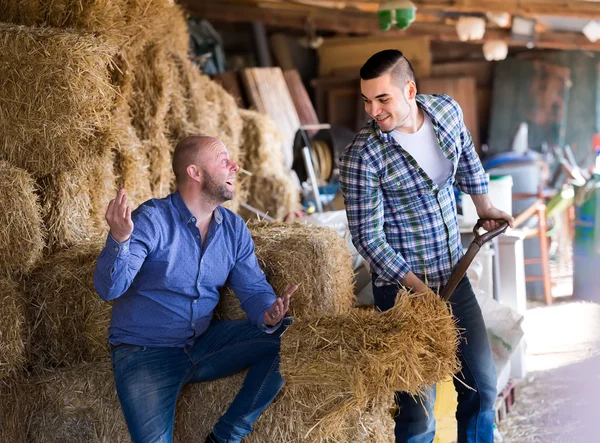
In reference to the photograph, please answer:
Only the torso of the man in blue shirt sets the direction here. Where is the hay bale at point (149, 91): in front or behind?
behind

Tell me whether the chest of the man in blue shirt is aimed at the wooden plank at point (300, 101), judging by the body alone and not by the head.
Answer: no

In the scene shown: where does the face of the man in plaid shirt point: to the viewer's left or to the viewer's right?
to the viewer's left

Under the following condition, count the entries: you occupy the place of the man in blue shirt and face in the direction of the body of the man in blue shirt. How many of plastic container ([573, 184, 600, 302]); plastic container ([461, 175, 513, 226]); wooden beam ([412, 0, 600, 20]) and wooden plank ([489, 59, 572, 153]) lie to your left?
4

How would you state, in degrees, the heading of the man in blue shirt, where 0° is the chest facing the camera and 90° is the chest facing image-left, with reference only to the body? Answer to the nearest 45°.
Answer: approximately 315°

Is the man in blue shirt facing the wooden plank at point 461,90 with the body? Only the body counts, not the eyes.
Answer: no

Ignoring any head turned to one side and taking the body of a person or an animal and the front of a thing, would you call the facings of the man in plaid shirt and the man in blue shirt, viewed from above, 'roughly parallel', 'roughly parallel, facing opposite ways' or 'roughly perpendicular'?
roughly parallel

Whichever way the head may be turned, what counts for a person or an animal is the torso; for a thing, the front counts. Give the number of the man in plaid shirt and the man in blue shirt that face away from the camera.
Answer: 0

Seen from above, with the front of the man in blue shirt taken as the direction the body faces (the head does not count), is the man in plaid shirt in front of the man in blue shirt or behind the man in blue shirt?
in front

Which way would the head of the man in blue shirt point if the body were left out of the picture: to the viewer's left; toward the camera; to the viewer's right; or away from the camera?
to the viewer's right

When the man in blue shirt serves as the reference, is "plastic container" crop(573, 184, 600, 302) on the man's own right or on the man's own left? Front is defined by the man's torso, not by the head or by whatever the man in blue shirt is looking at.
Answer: on the man's own left
